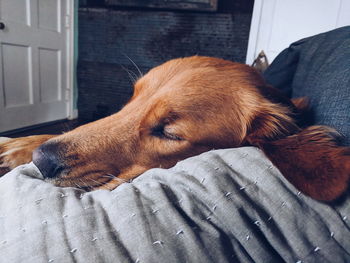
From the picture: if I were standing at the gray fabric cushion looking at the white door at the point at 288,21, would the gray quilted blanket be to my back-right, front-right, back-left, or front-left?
back-left

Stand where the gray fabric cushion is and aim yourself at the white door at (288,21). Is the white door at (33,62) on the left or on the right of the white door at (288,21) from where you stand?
left

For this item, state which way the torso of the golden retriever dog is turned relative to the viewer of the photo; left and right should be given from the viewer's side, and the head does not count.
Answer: facing to the left of the viewer

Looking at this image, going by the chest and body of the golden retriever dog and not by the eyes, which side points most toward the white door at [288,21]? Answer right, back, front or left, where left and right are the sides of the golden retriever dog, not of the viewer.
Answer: right

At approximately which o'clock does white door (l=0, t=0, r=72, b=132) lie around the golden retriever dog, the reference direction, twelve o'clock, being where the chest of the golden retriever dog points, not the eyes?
The white door is roughly at 2 o'clock from the golden retriever dog.
